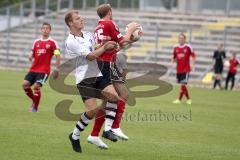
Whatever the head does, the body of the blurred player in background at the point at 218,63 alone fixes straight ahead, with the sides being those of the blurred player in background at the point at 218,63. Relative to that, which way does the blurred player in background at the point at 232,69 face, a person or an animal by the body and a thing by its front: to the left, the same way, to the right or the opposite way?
the same way

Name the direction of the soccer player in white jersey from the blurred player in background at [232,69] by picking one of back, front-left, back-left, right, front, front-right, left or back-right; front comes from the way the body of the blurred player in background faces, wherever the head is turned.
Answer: front

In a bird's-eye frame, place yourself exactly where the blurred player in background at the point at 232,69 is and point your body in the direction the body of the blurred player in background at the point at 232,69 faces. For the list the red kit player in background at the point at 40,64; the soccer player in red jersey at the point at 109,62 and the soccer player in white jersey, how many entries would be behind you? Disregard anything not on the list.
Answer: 0

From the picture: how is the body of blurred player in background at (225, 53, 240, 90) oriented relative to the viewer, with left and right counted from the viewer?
facing the viewer

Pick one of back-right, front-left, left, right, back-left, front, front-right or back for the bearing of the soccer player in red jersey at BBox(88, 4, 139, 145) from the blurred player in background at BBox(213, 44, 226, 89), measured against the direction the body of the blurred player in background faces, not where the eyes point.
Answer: front

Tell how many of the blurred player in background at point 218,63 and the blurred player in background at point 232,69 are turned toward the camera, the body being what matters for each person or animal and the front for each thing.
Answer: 2

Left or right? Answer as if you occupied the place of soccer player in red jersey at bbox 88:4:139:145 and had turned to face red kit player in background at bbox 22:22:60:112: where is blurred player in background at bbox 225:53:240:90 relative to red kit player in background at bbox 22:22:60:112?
right

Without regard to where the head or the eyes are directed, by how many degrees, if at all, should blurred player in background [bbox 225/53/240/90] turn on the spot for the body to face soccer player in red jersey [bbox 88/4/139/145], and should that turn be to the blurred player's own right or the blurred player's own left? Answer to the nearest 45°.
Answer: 0° — they already face them

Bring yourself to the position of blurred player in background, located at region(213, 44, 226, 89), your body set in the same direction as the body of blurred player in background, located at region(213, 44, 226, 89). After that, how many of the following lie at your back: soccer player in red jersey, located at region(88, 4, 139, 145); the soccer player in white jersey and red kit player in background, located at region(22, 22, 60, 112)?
0

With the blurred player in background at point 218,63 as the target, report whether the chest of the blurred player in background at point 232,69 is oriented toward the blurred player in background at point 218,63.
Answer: no

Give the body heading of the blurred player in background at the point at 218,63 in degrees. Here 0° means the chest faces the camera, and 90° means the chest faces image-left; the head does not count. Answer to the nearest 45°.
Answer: approximately 0°

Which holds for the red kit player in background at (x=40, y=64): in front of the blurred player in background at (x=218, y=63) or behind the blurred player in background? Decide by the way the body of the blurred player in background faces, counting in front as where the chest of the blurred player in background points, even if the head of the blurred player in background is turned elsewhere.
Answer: in front
